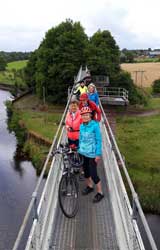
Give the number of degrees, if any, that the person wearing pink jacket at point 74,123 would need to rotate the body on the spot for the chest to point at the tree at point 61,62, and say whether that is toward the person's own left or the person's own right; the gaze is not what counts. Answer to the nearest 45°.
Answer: approximately 180°

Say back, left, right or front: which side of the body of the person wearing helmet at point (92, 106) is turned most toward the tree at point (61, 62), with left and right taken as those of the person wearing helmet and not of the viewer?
back

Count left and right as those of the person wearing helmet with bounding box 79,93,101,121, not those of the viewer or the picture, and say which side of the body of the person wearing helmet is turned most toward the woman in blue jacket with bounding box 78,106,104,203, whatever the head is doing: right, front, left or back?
front

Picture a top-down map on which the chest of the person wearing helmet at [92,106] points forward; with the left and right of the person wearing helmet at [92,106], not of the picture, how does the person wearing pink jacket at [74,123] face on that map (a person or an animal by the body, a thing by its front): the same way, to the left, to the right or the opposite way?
the same way

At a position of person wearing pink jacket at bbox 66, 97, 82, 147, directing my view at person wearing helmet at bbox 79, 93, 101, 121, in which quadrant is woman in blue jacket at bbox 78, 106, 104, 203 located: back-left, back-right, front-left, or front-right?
back-right

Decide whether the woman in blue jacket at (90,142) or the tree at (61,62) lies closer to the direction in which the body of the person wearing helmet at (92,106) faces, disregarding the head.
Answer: the woman in blue jacket

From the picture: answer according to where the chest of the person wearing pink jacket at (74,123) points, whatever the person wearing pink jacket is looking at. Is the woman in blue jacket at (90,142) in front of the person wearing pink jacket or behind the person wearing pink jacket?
in front

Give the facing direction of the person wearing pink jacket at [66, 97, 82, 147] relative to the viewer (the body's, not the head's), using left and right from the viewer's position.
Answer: facing the viewer

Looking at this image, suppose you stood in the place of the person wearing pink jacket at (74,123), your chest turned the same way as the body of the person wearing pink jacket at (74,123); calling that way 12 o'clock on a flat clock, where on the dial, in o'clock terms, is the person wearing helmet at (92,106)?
the person wearing helmet at (92,106) is roughly at 7 o'clock from the person wearing pink jacket at (74,123).

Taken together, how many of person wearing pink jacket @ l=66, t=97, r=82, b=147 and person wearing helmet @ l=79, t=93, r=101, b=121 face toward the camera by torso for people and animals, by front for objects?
2

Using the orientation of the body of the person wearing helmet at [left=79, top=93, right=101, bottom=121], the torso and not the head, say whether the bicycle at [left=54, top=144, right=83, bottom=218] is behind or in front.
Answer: in front
